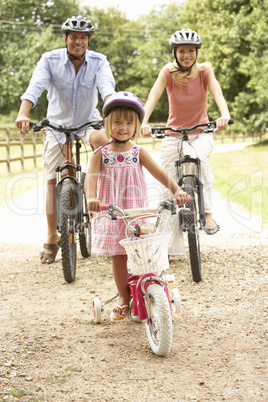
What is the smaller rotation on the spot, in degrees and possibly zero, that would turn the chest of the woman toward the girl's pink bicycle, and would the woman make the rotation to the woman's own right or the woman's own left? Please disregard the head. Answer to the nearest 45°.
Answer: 0° — they already face it

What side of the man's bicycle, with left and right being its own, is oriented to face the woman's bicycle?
left

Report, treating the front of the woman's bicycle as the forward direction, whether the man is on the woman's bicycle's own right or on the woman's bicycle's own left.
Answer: on the woman's bicycle's own right

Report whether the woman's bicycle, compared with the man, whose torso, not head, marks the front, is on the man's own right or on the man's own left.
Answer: on the man's own left

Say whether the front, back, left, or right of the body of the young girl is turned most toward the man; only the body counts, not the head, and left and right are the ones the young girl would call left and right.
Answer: back

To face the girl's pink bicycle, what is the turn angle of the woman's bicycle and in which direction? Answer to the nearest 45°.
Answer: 0° — it already faces it

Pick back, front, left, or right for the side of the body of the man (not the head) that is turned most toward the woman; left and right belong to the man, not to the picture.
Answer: left

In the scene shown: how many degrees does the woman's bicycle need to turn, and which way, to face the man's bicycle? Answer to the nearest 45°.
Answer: approximately 90° to its right

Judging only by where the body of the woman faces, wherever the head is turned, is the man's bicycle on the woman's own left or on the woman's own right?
on the woman's own right
